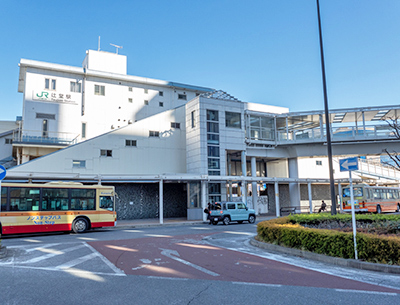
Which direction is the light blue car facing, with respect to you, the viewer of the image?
facing away from the viewer and to the right of the viewer

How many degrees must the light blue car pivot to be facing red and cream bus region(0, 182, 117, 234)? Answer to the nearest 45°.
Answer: approximately 180°

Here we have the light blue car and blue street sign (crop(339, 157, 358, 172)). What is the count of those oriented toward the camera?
1

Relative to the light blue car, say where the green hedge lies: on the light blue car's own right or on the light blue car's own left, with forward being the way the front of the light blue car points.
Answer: on the light blue car's own right

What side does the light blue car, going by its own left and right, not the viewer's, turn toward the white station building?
left

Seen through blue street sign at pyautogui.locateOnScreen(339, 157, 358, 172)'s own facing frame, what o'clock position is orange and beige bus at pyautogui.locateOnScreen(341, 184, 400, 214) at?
The orange and beige bus is roughly at 6 o'clock from the blue street sign.

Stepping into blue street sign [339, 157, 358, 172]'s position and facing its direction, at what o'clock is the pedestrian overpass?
The pedestrian overpass is roughly at 6 o'clock from the blue street sign.

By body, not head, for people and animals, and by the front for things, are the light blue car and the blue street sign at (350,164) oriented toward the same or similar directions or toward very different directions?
very different directions

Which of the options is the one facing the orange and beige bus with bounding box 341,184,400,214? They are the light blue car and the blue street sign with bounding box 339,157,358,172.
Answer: the light blue car

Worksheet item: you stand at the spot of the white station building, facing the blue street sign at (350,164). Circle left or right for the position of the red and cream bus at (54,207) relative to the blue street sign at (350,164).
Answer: right

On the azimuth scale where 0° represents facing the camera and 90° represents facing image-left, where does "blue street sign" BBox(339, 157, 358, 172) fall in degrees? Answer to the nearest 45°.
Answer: approximately 0°
